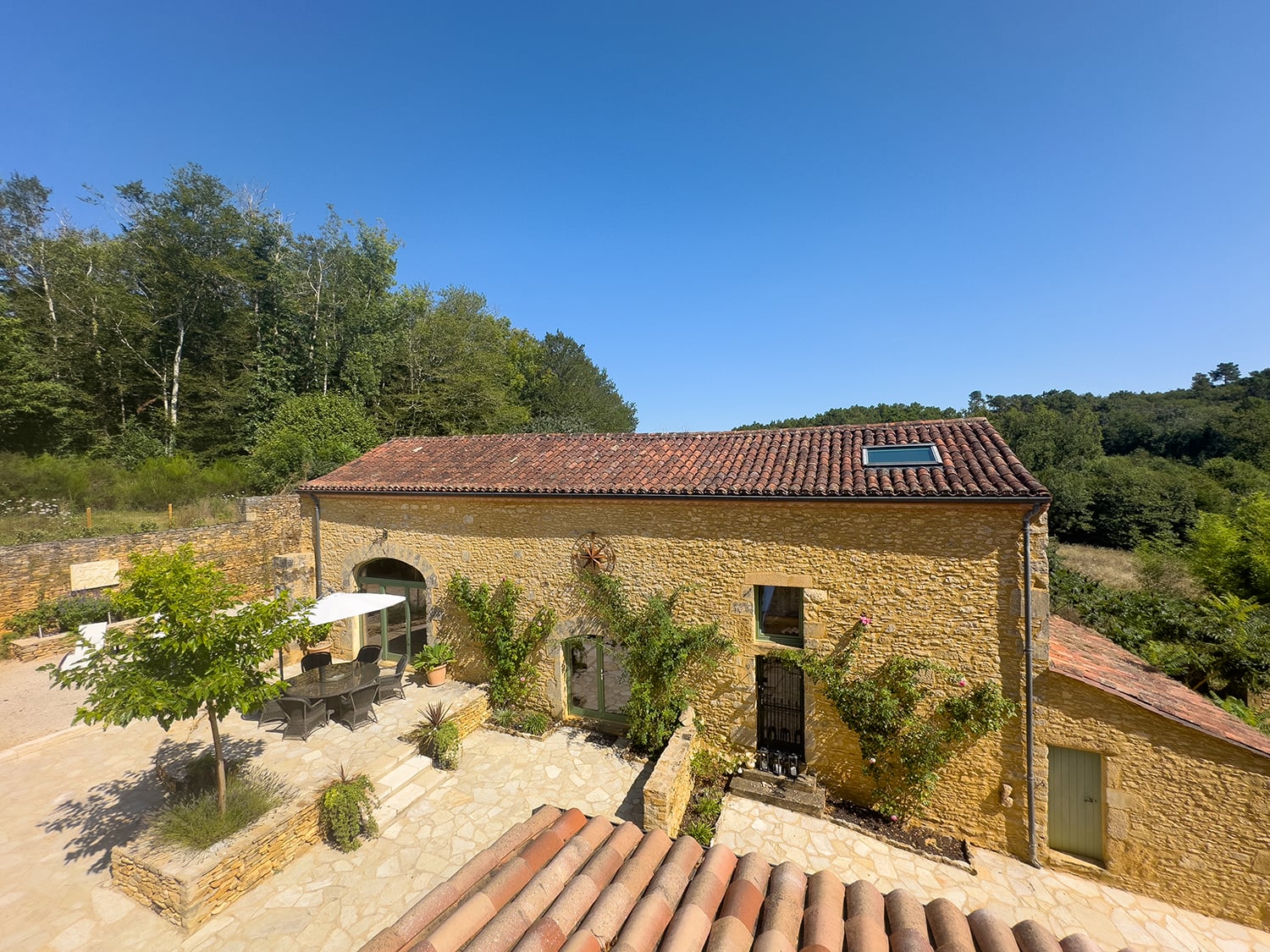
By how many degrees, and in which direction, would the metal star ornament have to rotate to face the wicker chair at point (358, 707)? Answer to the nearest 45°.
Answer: approximately 90° to its right

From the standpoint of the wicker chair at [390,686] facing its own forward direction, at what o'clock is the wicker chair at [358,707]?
the wicker chair at [358,707] is roughly at 10 o'clock from the wicker chair at [390,686].

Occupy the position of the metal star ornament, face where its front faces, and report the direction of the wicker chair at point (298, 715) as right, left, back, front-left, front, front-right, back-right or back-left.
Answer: right

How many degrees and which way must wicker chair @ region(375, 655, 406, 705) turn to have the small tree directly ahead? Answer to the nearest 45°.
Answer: approximately 45° to its left

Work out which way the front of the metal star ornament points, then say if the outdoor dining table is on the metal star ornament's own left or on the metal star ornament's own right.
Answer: on the metal star ornament's own right

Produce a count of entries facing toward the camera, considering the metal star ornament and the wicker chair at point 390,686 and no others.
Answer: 1

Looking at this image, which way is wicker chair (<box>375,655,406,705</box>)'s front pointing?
to the viewer's left

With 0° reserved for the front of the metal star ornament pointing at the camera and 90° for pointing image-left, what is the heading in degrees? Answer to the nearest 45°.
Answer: approximately 0°

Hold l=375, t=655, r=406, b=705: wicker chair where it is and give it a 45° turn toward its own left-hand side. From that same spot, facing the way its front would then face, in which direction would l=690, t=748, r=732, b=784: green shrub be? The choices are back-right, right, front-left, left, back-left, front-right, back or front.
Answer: left

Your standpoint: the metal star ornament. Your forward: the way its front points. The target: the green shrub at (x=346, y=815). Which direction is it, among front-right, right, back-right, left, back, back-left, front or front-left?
front-right

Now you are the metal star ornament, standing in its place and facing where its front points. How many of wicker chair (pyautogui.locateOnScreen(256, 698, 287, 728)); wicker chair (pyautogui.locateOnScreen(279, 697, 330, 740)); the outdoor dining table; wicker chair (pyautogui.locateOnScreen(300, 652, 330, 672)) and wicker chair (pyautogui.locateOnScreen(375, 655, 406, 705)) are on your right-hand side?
5

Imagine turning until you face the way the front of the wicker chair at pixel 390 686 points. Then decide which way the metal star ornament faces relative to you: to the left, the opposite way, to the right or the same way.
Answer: to the left
